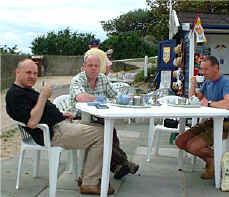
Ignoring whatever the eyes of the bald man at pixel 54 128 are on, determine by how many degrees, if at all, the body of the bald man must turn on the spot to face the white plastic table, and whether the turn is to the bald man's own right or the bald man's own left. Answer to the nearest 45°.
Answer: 0° — they already face it

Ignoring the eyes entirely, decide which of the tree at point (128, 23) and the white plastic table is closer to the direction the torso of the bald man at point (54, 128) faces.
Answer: the white plastic table

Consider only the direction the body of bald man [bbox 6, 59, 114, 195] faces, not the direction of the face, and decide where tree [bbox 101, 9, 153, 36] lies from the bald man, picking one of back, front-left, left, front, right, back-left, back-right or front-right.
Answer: left

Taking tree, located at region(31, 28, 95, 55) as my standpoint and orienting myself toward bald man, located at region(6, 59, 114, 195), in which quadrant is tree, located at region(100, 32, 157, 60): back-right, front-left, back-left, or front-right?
front-left

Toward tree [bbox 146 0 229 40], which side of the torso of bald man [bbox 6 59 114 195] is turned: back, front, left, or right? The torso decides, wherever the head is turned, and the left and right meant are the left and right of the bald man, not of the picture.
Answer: left

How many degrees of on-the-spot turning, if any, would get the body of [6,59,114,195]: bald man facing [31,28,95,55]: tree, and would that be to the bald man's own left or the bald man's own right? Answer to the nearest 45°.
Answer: approximately 90° to the bald man's own left

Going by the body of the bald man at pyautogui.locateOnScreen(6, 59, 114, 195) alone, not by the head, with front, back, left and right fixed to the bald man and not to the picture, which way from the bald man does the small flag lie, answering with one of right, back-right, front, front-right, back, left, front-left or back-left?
front-left

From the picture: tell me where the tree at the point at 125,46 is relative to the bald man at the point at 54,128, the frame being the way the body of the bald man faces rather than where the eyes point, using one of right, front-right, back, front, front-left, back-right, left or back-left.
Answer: left

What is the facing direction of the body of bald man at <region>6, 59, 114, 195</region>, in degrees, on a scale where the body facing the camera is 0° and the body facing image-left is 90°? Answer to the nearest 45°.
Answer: approximately 270°

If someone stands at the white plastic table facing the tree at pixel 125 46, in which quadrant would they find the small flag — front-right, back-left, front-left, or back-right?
front-right
